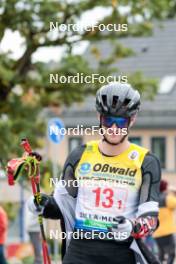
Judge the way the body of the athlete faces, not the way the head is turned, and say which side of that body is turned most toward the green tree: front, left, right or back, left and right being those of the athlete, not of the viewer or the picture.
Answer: back

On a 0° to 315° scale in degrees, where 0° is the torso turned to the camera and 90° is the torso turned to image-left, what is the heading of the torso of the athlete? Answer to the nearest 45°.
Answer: approximately 0°
